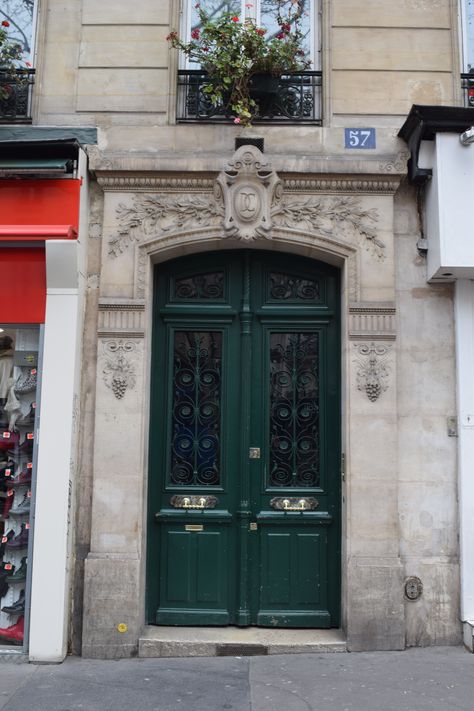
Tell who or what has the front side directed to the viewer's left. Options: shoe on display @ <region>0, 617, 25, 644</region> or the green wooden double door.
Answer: the shoe on display

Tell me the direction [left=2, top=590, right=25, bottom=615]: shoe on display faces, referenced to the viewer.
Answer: facing to the left of the viewer

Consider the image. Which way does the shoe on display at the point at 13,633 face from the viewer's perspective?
to the viewer's left

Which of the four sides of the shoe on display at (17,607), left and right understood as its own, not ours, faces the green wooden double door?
back

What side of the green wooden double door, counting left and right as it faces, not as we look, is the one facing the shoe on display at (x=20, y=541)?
right

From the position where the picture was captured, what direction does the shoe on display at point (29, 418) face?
facing to the left of the viewer

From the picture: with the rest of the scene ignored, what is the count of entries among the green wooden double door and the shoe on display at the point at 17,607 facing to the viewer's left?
1

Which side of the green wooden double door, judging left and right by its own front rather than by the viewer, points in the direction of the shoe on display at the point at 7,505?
right

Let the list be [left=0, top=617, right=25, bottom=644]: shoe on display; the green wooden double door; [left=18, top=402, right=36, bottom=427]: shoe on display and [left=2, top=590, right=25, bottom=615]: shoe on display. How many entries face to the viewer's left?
3

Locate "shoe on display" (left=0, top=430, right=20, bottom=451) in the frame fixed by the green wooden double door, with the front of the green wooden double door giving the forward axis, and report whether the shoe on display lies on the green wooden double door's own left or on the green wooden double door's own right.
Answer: on the green wooden double door's own right
